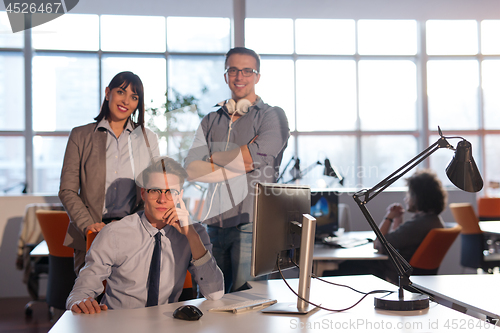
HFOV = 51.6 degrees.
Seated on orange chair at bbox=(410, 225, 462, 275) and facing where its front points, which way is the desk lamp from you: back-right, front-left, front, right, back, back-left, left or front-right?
back-left

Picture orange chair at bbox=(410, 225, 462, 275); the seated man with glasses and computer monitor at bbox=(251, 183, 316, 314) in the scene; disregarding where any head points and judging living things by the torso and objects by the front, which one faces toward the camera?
the seated man with glasses

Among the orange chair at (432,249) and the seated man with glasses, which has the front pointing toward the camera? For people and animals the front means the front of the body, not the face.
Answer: the seated man with glasses

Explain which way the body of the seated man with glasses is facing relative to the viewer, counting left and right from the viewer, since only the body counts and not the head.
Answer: facing the viewer

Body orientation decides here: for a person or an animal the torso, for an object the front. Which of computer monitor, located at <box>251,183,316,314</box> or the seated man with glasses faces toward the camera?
the seated man with glasses

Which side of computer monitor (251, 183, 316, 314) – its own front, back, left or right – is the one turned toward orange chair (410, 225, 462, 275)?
right
